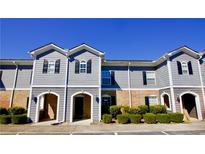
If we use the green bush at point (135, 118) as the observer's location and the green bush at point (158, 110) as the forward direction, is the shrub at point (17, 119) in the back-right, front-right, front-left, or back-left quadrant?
back-left

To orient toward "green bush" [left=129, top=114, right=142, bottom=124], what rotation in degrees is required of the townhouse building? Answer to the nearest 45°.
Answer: approximately 45° to its left

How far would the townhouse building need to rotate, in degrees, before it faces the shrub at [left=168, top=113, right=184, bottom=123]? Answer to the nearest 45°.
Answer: approximately 90° to its left

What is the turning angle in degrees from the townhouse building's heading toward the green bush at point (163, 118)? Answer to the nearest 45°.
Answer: approximately 90° to its left

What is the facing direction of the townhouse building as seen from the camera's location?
facing the viewer

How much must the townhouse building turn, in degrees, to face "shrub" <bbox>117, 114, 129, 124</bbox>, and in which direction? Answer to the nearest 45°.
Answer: approximately 45° to its left
